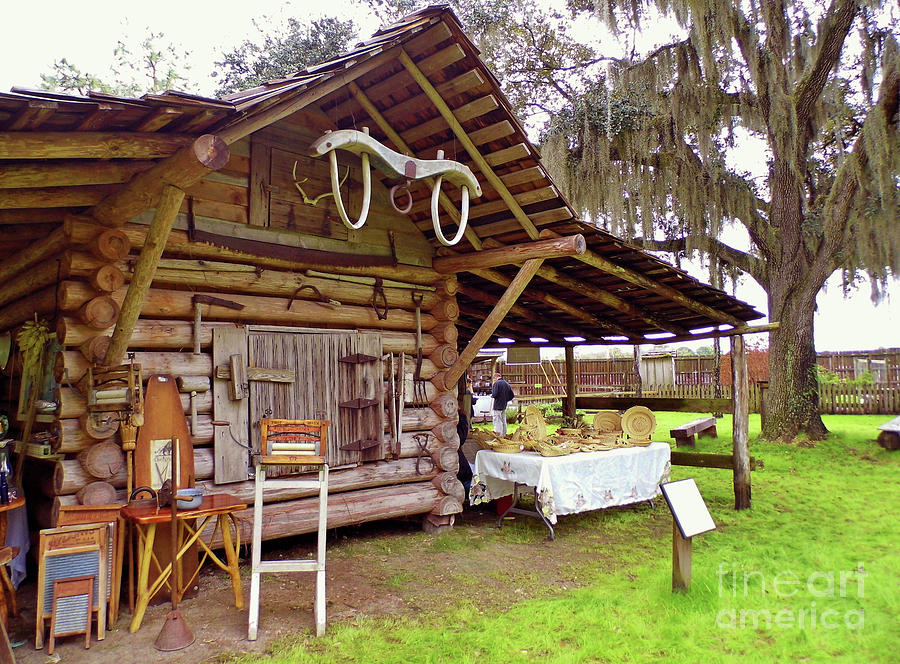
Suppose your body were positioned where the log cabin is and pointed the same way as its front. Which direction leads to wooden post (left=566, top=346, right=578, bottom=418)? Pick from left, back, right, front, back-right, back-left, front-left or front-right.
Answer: left

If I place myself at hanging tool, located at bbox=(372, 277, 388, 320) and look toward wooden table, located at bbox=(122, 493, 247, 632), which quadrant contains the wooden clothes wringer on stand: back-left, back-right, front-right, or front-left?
front-left

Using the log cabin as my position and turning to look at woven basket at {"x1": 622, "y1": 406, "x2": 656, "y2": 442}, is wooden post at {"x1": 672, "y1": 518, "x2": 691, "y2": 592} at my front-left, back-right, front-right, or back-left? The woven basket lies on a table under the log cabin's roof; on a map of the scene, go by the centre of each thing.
front-right

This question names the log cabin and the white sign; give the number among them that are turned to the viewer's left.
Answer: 0

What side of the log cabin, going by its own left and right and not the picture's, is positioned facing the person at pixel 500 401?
left

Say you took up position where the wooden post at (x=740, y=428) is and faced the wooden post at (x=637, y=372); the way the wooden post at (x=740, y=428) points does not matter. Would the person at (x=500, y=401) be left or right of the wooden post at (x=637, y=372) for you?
left

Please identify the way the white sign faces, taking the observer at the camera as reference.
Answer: facing the viewer and to the right of the viewer

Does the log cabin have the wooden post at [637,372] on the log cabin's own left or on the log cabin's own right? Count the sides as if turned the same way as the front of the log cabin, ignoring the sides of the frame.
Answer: on the log cabin's own left

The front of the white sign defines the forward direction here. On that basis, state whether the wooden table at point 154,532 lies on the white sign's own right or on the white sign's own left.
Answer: on the white sign's own right

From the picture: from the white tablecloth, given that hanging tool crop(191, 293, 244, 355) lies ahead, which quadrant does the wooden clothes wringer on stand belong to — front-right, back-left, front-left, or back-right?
front-left

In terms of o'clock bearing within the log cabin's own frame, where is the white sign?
The white sign is roughly at 11 o'clock from the log cabin.

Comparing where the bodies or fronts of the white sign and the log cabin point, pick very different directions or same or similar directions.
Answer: same or similar directions
